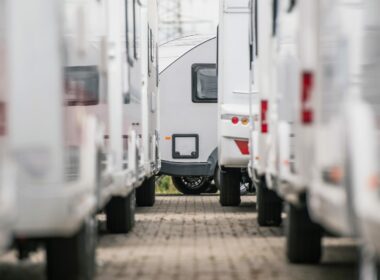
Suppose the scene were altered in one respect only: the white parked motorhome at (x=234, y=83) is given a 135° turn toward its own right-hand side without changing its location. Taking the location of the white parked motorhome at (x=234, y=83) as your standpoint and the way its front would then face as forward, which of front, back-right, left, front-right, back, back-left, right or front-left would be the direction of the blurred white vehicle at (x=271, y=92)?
front-right

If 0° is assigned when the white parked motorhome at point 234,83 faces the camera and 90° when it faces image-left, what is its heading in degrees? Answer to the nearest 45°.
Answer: approximately 180°

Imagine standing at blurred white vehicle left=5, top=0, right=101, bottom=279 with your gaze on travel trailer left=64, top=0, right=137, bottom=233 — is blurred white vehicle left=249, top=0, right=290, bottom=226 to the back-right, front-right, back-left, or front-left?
front-right

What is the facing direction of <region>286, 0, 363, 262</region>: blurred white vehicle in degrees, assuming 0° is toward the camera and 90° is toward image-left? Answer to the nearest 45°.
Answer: approximately 180°

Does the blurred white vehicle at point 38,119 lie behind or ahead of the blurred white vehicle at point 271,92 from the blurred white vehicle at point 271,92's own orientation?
behind

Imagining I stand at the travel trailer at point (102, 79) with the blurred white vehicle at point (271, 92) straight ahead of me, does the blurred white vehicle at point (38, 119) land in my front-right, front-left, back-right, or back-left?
back-right

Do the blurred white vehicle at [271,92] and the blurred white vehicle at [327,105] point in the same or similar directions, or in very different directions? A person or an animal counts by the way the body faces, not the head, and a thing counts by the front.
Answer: same or similar directions

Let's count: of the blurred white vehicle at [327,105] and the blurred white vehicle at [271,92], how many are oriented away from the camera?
2

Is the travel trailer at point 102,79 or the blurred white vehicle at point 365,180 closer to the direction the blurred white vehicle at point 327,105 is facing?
the travel trailer

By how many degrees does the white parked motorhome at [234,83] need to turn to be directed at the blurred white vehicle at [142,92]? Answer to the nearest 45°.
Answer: approximately 135° to its left

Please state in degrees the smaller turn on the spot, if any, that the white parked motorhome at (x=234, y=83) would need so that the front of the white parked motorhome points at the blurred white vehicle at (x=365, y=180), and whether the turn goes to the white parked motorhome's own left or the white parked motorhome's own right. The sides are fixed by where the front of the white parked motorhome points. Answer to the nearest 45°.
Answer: approximately 180°

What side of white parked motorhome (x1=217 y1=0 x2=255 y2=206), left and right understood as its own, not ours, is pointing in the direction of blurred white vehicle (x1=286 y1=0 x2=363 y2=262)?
back

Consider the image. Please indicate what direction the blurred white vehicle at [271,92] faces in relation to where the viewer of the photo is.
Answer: facing away from the viewer

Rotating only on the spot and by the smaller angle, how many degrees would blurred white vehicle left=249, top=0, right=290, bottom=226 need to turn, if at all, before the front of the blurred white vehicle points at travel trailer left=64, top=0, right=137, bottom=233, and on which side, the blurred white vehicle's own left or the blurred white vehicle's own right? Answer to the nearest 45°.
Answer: approximately 135° to the blurred white vehicle's own left

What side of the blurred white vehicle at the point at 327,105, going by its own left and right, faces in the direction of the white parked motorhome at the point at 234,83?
front
